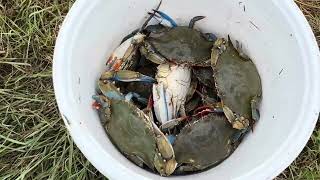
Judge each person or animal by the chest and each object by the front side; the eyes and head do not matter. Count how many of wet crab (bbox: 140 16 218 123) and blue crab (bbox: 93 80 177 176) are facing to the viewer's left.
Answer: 0

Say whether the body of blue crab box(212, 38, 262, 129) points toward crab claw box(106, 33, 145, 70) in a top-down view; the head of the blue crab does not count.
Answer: yes

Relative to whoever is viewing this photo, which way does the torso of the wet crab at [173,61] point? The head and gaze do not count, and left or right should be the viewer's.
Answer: facing the viewer

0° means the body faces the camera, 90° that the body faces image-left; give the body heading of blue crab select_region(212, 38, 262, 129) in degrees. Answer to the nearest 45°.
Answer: approximately 90°

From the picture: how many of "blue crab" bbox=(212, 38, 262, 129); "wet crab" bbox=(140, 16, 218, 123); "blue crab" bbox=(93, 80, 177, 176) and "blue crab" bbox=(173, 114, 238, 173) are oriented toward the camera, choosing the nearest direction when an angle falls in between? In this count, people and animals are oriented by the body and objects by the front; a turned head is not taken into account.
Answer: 1

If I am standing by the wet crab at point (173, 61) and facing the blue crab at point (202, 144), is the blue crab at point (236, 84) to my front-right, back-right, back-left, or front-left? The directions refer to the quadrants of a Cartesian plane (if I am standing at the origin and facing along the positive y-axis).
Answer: front-left

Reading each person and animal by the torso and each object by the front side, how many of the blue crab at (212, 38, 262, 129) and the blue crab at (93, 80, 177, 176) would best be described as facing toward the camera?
0

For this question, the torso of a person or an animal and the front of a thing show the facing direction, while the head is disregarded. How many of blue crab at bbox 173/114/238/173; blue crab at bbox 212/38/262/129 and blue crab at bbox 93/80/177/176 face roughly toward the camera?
0

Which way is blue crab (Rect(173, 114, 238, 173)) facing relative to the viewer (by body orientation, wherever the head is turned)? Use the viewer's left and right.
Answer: facing away from the viewer and to the left of the viewer

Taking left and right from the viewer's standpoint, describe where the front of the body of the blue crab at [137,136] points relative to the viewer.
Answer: facing away from the viewer and to the right of the viewer
